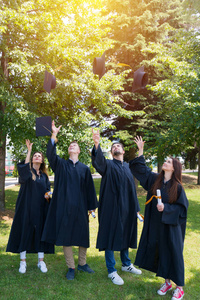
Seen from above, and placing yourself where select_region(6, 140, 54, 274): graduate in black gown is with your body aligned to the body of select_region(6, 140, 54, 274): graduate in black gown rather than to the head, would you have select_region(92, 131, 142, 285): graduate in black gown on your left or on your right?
on your left

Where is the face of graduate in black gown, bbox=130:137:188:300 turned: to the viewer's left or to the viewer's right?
to the viewer's left

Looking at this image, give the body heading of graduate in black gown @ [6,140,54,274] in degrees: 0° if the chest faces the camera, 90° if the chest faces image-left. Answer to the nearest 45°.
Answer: approximately 0°

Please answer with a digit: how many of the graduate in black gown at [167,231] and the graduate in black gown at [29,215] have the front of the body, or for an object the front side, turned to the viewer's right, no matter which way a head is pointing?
0
